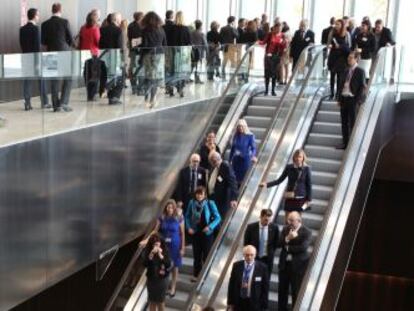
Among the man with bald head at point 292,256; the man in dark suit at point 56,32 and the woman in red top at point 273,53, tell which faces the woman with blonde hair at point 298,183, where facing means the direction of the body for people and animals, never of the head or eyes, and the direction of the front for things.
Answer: the woman in red top

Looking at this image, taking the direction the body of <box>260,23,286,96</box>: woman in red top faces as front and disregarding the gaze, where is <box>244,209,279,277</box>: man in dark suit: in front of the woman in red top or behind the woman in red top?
in front

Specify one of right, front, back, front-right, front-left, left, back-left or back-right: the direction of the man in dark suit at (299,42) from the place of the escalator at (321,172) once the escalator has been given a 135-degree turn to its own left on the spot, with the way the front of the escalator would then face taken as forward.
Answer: left

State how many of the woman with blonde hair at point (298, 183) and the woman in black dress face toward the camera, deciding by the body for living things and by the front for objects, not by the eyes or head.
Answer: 2

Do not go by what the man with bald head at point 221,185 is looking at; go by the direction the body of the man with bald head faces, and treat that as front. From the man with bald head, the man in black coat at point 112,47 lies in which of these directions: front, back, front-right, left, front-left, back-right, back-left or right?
right

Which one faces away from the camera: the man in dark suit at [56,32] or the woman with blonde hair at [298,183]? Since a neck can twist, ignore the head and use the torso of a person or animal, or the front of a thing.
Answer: the man in dark suit

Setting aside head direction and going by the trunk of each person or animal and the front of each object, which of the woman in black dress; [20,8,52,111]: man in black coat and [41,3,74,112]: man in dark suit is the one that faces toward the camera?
the woman in black dress

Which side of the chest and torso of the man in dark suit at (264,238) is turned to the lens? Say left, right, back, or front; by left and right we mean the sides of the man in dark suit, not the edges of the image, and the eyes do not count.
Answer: front

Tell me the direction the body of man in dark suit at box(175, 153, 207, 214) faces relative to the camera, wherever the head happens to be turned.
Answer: toward the camera

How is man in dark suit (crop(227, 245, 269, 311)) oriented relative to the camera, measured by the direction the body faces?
toward the camera

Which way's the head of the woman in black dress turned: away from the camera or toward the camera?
toward the camera

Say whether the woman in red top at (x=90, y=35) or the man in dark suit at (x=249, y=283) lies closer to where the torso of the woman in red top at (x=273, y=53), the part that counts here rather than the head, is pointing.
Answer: the man in dark suit

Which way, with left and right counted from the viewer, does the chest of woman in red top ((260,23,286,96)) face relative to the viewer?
facing the viewer

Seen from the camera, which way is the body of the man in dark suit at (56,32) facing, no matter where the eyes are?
away from the camera

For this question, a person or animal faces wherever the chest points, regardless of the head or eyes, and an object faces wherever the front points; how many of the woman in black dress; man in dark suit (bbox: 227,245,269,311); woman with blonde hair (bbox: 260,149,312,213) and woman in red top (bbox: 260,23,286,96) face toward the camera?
4

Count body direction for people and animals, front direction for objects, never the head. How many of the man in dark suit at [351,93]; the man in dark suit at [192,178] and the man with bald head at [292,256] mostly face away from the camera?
0
